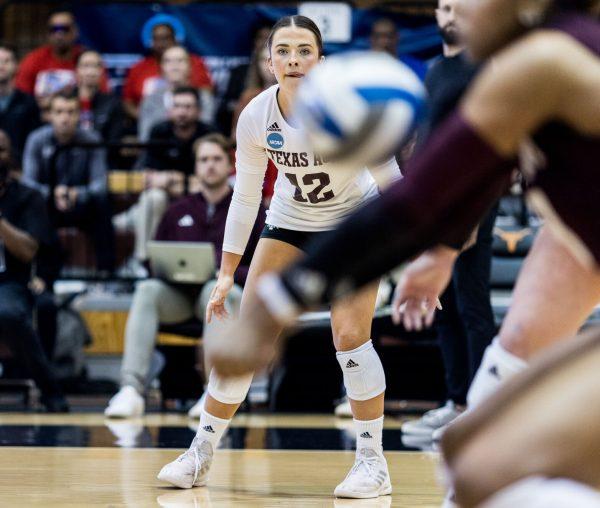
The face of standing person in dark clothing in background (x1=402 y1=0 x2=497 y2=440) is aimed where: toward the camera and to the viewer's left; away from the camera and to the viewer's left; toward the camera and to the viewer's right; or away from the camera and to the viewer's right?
toward the camera and to the viewer's left

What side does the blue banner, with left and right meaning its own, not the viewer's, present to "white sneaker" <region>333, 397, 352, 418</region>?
front

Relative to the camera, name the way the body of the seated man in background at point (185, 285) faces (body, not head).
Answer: toward the camera

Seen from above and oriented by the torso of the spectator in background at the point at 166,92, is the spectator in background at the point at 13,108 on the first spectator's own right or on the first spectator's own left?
on the first spectator's own right

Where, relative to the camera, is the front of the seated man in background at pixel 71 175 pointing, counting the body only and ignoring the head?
toward the camera

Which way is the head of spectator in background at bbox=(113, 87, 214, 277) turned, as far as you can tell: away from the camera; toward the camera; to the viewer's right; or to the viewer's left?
toward the camera

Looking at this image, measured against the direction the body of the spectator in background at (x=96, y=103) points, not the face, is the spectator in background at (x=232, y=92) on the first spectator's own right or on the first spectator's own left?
on the first spectator's own left

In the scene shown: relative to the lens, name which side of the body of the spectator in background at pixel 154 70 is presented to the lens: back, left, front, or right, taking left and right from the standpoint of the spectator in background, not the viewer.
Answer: front

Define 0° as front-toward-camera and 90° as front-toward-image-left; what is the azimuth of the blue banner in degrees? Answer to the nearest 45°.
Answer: approximately 0°

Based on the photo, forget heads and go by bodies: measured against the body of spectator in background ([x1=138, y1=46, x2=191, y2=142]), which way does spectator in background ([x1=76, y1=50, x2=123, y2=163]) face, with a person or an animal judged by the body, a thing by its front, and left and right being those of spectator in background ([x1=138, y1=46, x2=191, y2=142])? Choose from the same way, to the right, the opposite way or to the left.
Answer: the same way

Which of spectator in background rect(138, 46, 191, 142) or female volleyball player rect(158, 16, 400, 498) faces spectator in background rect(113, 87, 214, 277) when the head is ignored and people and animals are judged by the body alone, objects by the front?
spectator in background rect(138, 46, 191, 142)

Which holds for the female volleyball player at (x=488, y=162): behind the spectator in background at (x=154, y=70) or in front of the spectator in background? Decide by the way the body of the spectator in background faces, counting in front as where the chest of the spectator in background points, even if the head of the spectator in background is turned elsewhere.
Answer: in front

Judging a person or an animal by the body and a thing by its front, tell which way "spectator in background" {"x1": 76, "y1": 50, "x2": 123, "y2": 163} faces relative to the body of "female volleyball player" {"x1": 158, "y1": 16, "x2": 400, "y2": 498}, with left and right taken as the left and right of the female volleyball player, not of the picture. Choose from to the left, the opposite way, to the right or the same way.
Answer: the same way

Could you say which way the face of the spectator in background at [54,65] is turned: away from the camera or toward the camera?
toward the camera

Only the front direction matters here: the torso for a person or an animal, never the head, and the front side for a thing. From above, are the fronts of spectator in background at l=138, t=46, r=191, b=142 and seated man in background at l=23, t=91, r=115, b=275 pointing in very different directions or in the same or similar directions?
same or similar directions

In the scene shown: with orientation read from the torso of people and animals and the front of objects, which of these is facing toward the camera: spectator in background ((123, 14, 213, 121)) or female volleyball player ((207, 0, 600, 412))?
the spectator in background

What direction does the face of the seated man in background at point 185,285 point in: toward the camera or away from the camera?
toward the camera
